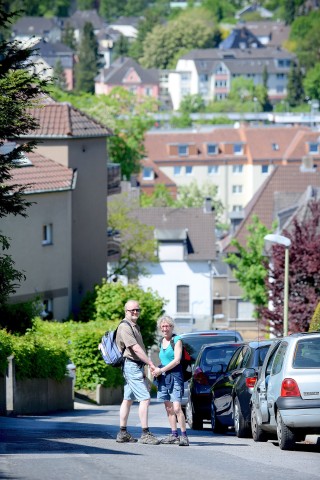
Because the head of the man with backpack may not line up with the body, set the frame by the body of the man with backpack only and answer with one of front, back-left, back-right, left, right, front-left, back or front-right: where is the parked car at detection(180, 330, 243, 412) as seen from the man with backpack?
left

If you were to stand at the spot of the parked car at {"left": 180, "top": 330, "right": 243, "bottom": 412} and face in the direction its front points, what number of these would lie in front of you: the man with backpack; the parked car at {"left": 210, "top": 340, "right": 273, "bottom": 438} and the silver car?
0

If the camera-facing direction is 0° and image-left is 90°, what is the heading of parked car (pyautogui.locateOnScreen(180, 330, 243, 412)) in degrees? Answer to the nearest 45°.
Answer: approximately 180°

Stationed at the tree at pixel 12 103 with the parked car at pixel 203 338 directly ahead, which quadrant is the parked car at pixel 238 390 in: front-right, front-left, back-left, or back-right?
front-right

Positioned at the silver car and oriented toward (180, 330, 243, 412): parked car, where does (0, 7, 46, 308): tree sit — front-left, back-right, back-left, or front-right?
front-left

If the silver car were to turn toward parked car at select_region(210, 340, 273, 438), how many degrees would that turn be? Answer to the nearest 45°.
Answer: approximately 45° to its right

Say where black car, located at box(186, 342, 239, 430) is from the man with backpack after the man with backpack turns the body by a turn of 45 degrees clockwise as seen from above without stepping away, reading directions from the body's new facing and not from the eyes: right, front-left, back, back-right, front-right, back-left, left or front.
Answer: back-left

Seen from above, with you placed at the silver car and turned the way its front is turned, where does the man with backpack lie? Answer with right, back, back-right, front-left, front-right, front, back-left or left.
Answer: front-left

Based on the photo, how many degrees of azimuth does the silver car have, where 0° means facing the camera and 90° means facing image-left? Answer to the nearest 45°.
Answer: approximately 135°

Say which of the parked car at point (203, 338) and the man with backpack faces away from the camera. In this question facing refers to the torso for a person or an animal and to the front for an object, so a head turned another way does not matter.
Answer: the parked car

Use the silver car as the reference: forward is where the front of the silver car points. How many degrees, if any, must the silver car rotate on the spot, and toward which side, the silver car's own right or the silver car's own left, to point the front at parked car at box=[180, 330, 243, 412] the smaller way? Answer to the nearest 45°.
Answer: approximately 45° to the silver car's own right

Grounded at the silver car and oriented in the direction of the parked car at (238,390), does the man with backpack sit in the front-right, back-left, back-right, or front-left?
front-left
